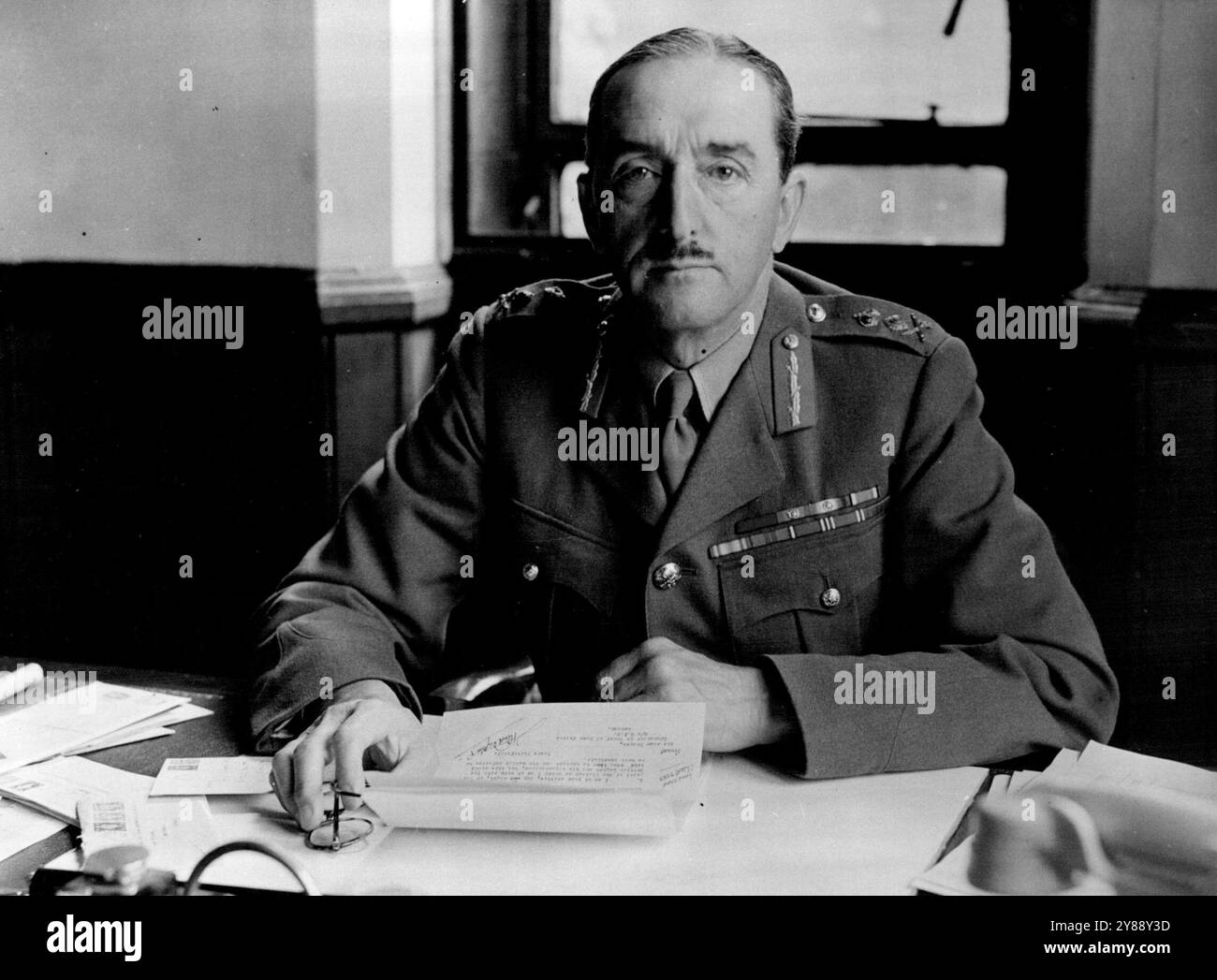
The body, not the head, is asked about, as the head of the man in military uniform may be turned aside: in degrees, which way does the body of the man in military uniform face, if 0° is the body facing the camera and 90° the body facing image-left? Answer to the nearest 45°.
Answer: approximately 0°
